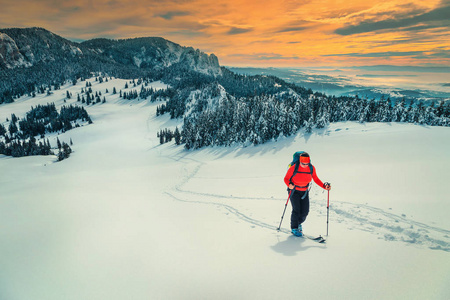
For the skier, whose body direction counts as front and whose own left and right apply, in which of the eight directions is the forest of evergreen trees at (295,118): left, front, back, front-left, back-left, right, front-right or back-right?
back-left

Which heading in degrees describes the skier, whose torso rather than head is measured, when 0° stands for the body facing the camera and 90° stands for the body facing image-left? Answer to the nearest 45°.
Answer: approximately 315°
